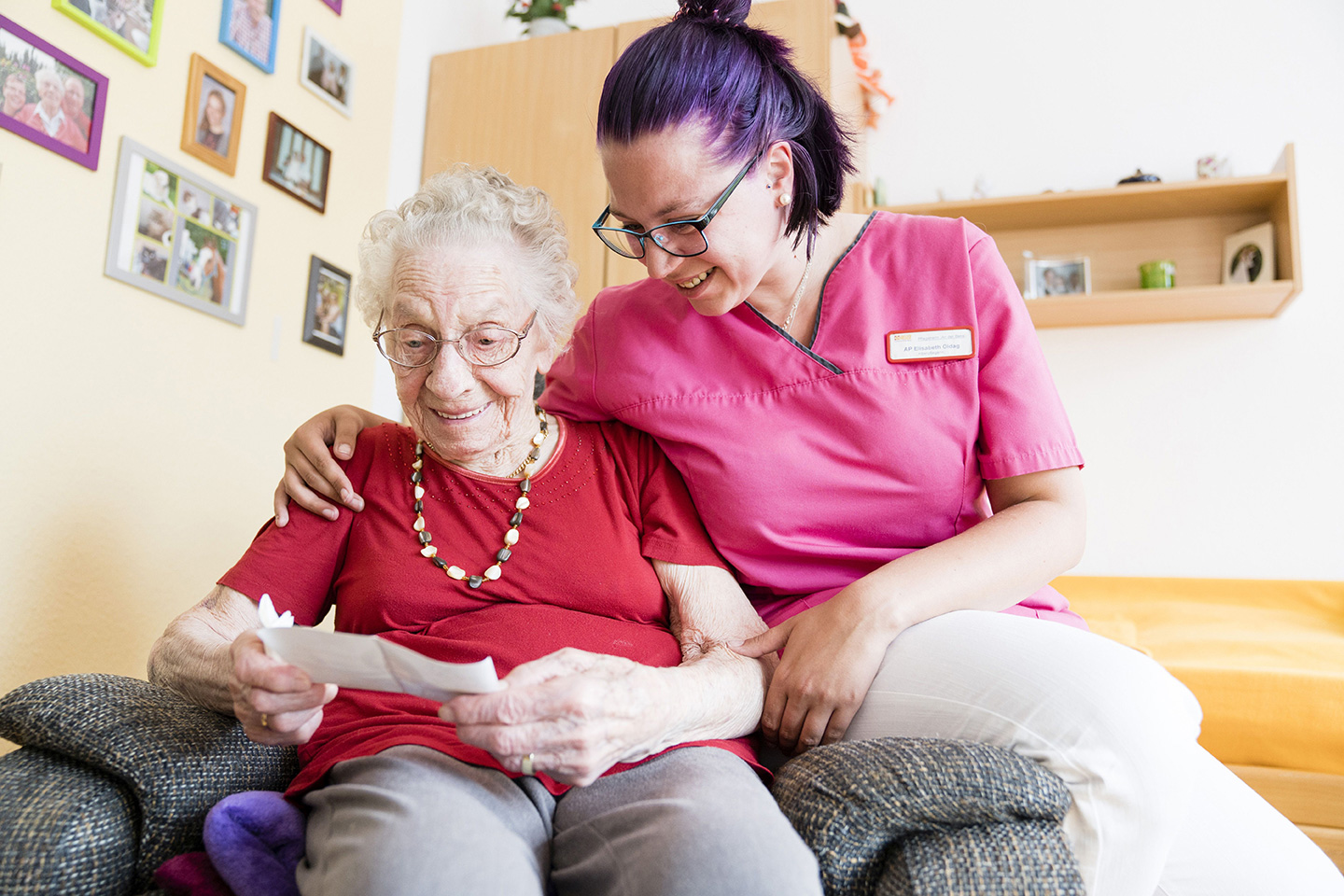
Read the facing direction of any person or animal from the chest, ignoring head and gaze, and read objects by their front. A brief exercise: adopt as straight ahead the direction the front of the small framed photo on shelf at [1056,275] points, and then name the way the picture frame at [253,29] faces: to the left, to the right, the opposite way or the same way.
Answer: to the left

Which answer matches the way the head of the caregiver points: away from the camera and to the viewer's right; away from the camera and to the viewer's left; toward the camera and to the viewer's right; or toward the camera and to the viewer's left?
toward the camera and to the viewer's left

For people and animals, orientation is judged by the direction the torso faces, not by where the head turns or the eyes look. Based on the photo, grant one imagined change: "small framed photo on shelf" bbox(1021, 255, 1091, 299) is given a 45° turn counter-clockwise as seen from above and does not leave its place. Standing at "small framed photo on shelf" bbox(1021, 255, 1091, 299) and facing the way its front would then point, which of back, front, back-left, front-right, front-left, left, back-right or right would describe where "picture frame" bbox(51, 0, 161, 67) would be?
right

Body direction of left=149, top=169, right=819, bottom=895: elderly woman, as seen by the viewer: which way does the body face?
toward the camera

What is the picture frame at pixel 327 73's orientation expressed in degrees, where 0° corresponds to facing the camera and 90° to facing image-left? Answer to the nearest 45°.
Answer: approximately 315°

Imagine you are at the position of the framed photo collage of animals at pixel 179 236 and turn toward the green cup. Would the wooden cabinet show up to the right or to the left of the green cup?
left

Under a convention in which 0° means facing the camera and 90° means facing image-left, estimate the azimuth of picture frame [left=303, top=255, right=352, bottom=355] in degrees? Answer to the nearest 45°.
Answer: approximately 315°

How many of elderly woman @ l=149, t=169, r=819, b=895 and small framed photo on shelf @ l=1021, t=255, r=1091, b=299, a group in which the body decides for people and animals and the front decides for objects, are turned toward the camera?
2

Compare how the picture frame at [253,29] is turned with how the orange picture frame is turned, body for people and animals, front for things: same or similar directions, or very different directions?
same or similar directions

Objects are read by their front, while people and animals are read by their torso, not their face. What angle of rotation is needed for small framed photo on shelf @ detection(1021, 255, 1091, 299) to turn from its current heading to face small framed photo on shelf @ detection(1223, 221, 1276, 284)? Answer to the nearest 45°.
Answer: approximately 90° to its left

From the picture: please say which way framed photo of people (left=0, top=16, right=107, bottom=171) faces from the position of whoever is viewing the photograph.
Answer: facing the viewer and to the right of the viewer

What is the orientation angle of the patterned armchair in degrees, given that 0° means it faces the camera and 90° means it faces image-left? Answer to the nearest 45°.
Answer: approximately 0°

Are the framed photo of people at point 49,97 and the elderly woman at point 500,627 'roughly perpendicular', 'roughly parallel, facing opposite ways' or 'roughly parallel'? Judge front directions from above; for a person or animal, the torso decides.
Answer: roughly perpendicular
